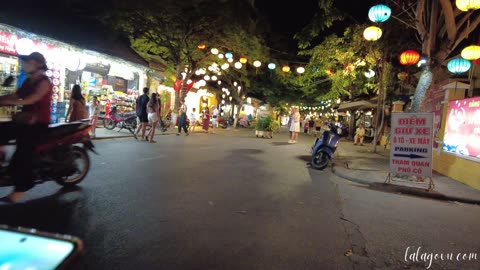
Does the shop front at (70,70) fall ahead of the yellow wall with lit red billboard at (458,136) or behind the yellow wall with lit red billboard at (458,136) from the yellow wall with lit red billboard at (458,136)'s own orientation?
ahead

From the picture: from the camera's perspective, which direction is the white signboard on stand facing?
toward the camera

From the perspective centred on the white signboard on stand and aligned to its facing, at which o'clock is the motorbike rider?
The motorbike rider is roughly at 1 o'clock from the white signboard on stand.

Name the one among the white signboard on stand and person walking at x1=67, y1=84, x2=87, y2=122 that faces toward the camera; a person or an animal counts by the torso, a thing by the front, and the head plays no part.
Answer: the white signboard on stand

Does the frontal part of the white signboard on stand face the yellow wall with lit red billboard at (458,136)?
no

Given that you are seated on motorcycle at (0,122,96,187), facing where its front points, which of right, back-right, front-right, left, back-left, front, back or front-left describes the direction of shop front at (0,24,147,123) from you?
right

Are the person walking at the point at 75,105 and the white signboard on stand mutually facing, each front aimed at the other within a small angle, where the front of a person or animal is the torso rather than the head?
no

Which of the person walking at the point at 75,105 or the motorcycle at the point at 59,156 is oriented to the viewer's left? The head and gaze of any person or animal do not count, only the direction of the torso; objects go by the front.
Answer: the motorcycle

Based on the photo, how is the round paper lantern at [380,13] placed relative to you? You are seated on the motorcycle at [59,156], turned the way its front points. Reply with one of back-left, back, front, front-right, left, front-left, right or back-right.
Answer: back

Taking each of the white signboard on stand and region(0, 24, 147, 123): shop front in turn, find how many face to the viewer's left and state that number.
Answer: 0

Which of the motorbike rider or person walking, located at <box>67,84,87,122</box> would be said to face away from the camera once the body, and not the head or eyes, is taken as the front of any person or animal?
the person walking

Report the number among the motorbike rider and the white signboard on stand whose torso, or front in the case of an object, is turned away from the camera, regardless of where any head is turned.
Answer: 0

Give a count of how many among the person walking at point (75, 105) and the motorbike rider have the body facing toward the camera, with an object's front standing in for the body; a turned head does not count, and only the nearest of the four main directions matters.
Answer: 0

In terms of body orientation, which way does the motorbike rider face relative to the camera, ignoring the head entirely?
to the viewer's left

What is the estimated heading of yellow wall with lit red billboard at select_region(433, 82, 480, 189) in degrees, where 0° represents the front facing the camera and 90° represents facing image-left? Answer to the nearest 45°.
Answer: approximately 45°

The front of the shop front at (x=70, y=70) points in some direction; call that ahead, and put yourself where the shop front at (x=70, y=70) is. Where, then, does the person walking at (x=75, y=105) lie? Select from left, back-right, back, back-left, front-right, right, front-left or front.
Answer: front-right

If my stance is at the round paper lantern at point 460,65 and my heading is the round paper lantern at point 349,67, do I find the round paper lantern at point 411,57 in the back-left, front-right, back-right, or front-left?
front-left

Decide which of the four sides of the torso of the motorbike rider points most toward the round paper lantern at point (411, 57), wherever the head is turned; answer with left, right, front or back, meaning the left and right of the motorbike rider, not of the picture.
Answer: back

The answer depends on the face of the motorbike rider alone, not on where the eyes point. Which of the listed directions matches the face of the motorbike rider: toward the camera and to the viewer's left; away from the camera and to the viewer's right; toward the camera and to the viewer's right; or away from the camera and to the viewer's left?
toward the camera and to the viewer's left
